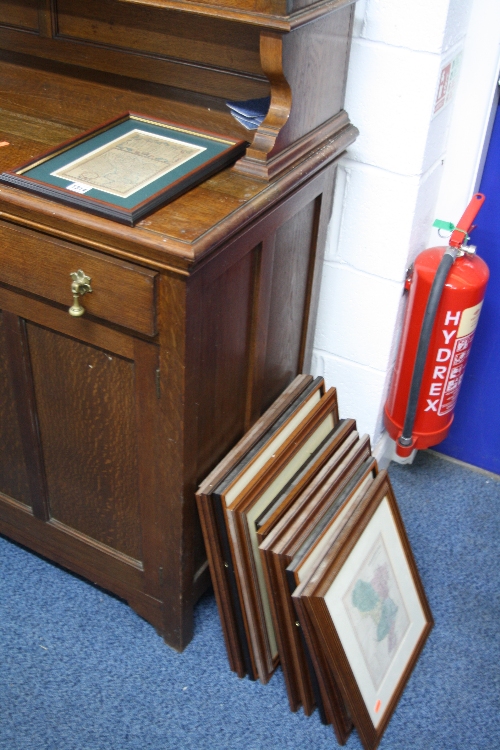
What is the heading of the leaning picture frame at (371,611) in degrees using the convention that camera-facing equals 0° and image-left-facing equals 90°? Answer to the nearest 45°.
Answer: approximately 315°

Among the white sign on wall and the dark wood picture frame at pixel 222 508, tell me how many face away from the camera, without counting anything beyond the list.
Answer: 0

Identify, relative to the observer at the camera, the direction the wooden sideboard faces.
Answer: facing the viewer and to the left of the viewer

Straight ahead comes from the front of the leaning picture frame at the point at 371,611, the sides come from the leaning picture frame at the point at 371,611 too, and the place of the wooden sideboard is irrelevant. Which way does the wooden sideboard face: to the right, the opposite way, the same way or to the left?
to the right

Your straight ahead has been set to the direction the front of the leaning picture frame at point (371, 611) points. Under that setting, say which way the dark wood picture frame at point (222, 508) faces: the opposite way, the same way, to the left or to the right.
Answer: the same way

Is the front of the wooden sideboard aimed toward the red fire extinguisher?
no

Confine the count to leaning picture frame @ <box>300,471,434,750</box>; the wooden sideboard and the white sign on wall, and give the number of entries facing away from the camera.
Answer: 0

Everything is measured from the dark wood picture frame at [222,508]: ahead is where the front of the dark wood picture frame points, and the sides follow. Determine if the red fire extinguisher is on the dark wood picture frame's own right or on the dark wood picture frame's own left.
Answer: on the dark wood picture frame's own left

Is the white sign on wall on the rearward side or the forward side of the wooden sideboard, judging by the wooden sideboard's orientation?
on the rearward side
